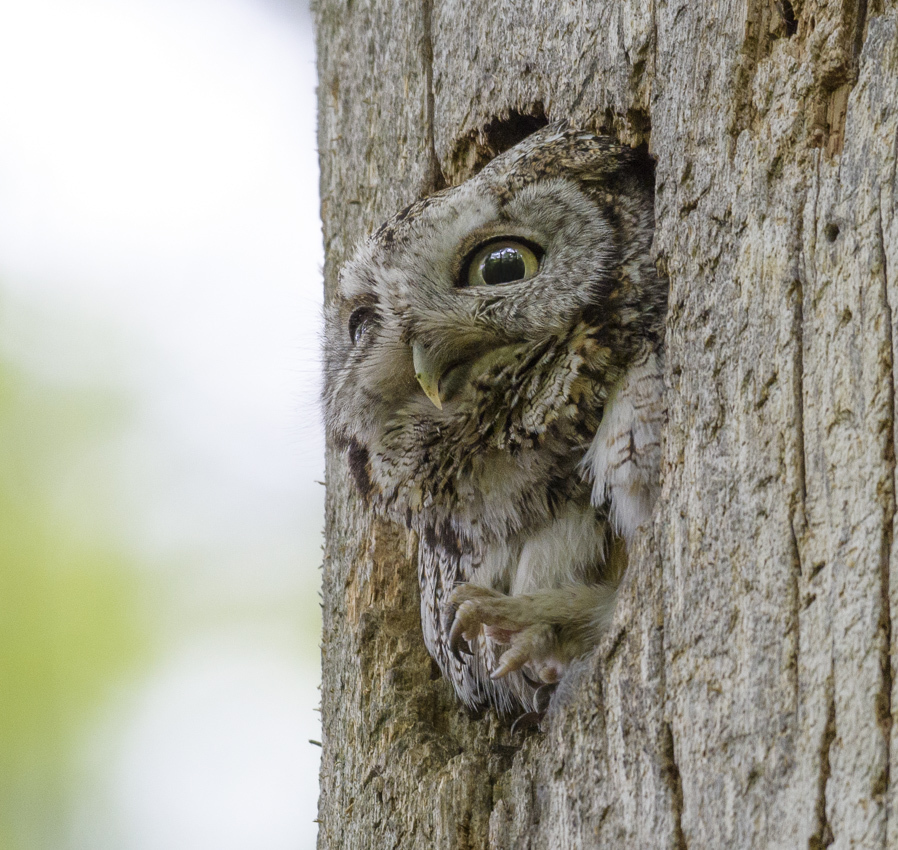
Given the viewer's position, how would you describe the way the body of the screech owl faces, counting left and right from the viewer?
facing the viewer and to the left of the viewer
